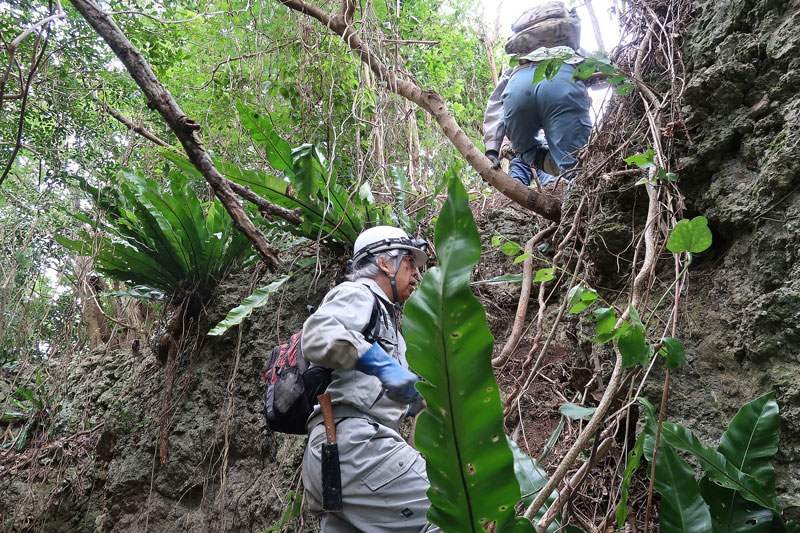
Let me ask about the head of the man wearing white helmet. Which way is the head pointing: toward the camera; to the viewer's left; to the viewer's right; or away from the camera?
to the viewer's right

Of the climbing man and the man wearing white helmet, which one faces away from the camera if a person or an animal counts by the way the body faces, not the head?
the climbing man

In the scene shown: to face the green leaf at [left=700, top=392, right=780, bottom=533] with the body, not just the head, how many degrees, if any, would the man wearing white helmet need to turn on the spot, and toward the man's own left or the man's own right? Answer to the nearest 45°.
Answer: approximately 45° to the man's own right

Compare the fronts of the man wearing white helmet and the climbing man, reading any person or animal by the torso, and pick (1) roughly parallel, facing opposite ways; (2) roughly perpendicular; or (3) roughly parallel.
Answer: roughly perpendicular

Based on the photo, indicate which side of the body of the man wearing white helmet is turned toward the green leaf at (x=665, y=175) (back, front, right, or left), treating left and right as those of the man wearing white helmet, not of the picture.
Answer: front

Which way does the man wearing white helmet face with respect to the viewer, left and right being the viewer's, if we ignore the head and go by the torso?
facing to the right of the viewer

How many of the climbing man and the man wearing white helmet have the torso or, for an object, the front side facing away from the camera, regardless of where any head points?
1

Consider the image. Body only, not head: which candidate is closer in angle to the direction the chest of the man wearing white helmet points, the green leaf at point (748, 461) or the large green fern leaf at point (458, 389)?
the green leaf

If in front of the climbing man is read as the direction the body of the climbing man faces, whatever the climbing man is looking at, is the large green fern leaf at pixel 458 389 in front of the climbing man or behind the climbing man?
behind

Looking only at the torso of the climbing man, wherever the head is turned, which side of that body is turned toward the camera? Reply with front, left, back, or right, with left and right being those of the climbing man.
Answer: back

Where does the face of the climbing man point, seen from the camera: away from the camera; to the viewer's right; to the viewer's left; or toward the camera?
away from the camera
